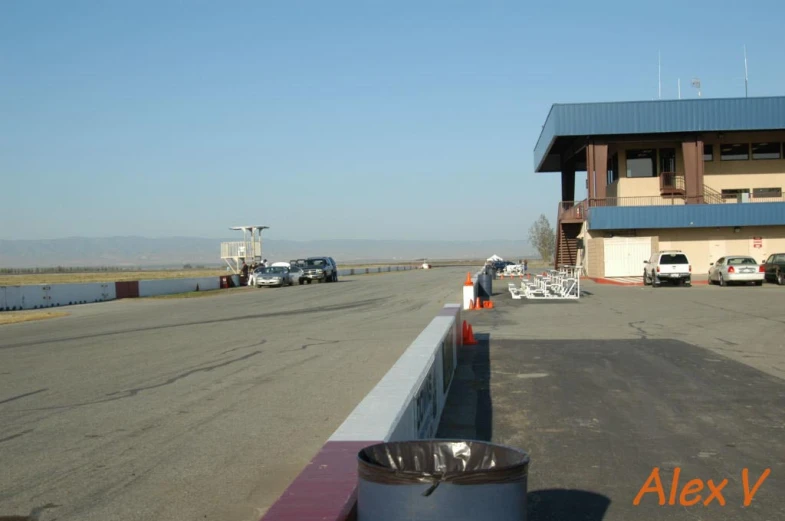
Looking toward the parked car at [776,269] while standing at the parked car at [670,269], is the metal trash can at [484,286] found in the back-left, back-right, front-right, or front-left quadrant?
back-right

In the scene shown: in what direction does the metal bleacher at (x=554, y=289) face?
to the viewer's left

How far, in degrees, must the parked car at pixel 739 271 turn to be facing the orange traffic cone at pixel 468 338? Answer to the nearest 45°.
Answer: approximately 135° to its left

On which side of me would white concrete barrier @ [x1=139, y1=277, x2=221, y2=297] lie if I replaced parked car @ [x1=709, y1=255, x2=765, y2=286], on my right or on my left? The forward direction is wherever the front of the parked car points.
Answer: on my left

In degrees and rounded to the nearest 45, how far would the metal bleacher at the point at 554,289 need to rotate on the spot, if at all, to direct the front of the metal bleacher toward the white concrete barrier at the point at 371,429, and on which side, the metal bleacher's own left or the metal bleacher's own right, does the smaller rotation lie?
approximately 90° to the metal bleacher's own left

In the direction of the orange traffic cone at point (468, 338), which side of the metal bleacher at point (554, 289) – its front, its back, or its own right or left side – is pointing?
left

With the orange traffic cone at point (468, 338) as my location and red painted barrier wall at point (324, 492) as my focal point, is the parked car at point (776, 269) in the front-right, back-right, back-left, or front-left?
back-left
